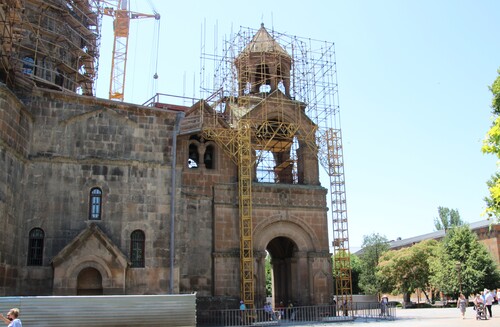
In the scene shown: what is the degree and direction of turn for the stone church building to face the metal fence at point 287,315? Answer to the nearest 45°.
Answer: approximately 45° to its left

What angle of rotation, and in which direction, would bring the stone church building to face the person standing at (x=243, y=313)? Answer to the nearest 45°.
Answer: approximately 45° to its left
